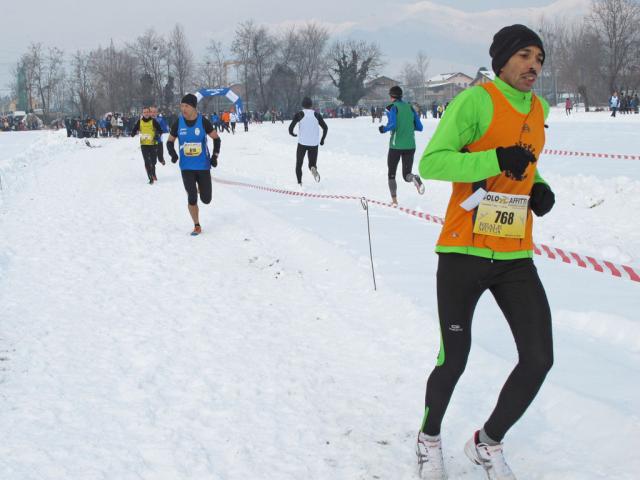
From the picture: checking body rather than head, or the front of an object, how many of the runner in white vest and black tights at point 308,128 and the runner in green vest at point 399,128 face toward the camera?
0

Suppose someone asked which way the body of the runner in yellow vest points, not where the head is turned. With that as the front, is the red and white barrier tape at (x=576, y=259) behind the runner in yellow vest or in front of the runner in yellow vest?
in front

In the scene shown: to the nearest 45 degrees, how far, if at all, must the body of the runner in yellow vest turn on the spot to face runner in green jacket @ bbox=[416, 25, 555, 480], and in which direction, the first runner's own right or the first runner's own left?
0° — they already face them

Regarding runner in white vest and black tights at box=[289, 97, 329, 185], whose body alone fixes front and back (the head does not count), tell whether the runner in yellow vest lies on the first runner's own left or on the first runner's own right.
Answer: on the first runner's own left

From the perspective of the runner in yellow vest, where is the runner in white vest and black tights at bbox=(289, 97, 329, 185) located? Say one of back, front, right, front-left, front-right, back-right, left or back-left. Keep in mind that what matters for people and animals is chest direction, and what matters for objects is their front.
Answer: front-left

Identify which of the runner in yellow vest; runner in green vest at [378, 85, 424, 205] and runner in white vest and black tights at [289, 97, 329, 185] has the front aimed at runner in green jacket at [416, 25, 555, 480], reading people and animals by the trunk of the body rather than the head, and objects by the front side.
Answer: the runner in yellow vest

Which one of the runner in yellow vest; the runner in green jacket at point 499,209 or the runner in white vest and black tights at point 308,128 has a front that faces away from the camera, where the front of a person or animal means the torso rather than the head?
the runner in white vest and black tights

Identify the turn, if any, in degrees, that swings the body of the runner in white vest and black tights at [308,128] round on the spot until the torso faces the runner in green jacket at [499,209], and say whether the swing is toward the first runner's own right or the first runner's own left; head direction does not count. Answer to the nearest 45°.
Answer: approximately 180°

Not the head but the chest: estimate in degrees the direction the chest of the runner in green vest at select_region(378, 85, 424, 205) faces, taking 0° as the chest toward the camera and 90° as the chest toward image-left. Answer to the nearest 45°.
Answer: approximately 135°

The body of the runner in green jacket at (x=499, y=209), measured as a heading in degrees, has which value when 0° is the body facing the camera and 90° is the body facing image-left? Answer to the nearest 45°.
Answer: approximately 315°

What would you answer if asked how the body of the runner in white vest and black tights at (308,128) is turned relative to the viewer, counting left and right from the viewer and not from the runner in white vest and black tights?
facing away from the viewer

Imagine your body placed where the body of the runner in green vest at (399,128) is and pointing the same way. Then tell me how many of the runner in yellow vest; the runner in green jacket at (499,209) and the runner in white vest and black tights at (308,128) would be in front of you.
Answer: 2

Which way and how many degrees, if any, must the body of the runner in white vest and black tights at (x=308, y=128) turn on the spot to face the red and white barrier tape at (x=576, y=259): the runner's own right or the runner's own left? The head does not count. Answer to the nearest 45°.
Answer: approximately 180°

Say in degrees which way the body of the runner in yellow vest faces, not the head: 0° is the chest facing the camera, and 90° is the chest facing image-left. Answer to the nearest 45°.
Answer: approximately 0°
